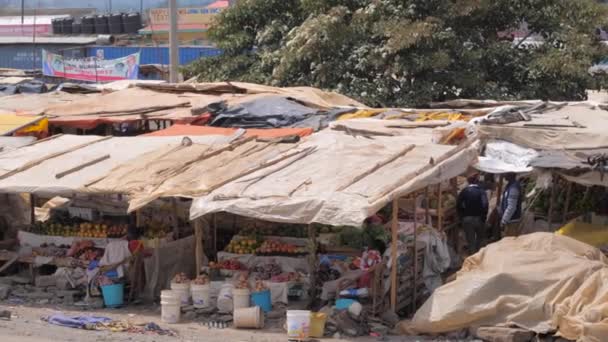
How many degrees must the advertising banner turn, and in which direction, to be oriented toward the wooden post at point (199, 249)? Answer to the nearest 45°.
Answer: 0° — it already faces it

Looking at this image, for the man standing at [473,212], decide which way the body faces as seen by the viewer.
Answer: away from the camera

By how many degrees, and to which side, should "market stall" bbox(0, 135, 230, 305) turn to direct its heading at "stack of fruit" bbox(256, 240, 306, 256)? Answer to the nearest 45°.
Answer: approximately 45° to its left

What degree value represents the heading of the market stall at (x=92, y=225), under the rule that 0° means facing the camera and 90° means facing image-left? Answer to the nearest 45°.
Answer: approximately 0°

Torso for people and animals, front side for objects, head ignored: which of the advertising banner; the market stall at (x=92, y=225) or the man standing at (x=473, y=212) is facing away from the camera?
the man standing

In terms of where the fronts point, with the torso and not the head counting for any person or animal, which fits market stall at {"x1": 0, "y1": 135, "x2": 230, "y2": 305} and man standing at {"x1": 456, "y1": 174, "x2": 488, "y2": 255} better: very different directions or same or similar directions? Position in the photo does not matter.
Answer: very different directions

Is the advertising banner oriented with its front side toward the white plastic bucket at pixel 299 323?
yes

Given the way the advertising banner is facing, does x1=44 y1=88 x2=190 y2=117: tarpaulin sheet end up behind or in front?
in front

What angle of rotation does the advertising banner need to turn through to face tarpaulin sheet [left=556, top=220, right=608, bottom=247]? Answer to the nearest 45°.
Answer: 0° — it already faces it
